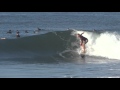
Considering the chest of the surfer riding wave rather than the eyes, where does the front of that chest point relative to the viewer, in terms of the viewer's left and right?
facing to the left of the viewer
